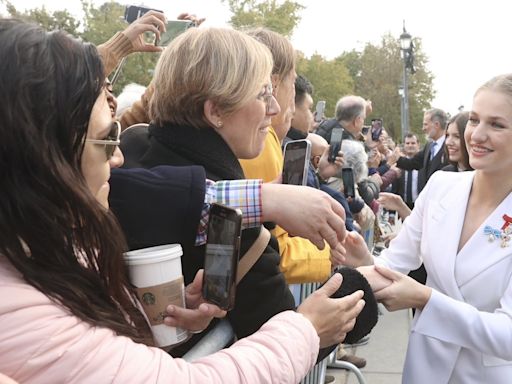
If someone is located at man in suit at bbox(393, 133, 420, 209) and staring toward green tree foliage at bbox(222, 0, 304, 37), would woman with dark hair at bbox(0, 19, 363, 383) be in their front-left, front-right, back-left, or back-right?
back-left

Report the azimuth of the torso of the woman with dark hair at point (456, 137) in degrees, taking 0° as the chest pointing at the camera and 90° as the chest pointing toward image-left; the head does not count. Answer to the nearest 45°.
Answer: approximately 45°

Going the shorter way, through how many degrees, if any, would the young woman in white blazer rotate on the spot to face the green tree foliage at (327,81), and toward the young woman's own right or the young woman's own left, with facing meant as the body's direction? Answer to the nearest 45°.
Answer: approximately 135° to the young woman's own right

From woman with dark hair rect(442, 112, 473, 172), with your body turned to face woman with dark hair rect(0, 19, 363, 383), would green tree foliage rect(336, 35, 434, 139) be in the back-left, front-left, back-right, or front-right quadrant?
back-right

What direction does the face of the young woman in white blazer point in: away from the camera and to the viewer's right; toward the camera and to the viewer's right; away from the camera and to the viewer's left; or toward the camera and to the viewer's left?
toward the camera and to the viewer's left

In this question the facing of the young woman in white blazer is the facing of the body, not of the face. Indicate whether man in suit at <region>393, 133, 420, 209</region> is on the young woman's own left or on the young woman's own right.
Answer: on the young woman's own right

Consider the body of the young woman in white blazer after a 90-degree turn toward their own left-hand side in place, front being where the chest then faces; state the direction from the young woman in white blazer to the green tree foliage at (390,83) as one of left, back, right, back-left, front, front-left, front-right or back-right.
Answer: back-left

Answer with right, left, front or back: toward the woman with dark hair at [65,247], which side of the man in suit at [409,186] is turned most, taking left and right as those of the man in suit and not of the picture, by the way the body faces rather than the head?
front

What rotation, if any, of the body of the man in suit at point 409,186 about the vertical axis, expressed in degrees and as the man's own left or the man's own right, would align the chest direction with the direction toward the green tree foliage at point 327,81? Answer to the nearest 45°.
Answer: approximately 180°

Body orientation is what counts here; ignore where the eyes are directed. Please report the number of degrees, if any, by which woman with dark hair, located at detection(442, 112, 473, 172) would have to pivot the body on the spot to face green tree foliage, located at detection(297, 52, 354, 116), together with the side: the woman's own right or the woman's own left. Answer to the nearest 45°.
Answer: approximately 135° to the woman's own right

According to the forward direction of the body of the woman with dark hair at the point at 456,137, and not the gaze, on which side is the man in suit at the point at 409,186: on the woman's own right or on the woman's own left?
on the woman's own right
